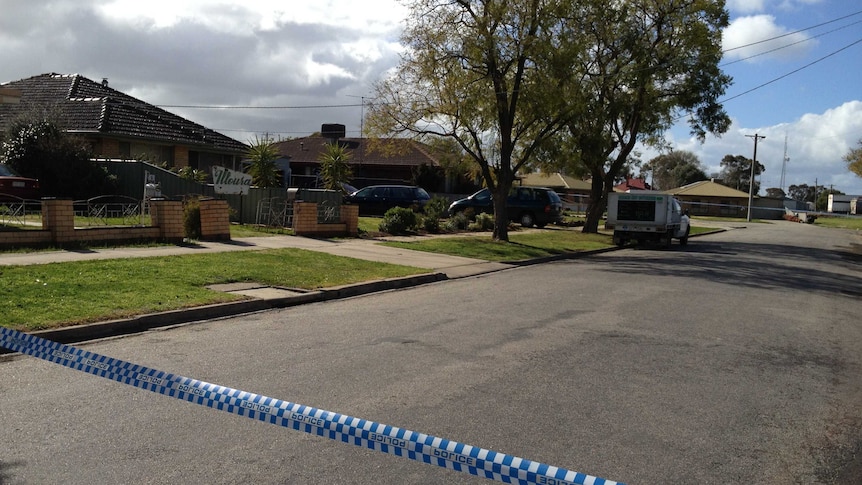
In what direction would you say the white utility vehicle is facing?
away from the camera

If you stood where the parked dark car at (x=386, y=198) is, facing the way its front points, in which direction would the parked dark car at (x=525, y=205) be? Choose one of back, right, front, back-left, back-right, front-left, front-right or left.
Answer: back

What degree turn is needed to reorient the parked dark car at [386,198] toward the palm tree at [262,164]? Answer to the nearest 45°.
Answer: approximately 45° to its left

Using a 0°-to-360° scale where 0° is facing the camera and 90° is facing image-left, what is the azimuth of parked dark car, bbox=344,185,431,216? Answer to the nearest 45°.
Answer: approximately 90°

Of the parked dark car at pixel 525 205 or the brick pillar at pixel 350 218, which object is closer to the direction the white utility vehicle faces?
the parked dark car

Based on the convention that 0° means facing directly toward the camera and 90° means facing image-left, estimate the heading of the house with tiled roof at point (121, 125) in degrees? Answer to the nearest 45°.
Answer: approximately 315°

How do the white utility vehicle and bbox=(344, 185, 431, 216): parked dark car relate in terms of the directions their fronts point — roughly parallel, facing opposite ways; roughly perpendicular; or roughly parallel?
roughly perpendicular

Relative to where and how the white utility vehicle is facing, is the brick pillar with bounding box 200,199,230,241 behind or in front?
behind

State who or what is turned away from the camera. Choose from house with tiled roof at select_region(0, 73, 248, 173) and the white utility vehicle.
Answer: the white utility vehicle

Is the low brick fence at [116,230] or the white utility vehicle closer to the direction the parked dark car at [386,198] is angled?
the low brick fence
